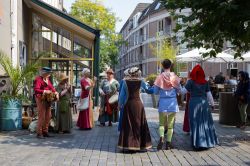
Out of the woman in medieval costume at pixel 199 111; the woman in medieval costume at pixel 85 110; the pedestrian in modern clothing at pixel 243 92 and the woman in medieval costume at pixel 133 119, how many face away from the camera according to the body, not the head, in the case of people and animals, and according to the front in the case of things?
2

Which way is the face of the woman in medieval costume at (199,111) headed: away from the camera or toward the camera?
away from the camera

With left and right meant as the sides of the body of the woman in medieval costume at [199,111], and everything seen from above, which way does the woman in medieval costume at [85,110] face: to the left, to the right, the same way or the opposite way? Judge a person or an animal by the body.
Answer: to the right

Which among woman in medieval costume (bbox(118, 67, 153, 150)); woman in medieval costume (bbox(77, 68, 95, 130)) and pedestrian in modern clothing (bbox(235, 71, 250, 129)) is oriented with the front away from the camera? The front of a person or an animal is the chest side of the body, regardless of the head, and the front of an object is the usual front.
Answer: woman in medieval costume (bbox(118, 67, 153, 150))

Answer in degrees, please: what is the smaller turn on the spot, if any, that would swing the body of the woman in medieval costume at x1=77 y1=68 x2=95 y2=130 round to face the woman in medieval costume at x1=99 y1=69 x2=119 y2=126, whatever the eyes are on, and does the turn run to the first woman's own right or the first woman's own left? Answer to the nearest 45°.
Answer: approximately 45° to the first woman's own left

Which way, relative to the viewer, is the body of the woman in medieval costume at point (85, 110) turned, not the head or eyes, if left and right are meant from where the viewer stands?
facing to the right of the viewer

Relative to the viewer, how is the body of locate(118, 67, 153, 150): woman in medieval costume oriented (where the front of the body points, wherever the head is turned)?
away from the camera

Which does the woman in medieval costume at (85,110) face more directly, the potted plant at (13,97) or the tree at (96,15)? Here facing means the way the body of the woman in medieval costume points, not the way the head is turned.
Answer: the tree

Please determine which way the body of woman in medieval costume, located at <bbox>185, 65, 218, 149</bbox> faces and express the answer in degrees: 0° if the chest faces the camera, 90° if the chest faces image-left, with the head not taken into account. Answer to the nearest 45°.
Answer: approximately 180°

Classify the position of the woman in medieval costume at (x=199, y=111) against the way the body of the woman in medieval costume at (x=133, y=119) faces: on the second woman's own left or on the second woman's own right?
on the second woman's own right
